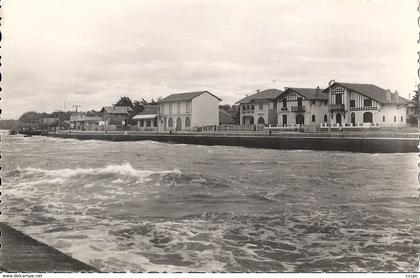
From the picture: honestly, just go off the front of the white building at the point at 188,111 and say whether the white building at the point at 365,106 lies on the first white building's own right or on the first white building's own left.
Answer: on the first white building's own left

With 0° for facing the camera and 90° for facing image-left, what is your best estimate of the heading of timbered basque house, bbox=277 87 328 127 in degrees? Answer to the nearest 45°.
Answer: approximately 45°

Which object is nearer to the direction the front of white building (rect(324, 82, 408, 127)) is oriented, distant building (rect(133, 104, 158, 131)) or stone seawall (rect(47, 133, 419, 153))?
the stone seawall

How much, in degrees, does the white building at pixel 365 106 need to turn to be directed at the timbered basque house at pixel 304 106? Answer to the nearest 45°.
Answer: approximately 90° to its right

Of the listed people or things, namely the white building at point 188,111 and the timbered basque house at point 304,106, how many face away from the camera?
0

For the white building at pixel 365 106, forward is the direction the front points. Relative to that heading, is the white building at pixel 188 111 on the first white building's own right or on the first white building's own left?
on the first white building's own right

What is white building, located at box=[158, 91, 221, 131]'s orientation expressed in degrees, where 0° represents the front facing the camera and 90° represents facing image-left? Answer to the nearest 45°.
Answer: approximately 45°

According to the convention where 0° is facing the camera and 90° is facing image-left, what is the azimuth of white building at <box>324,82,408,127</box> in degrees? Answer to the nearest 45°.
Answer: approximately 45°

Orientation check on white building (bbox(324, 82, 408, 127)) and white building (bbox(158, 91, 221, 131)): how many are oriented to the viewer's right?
0
